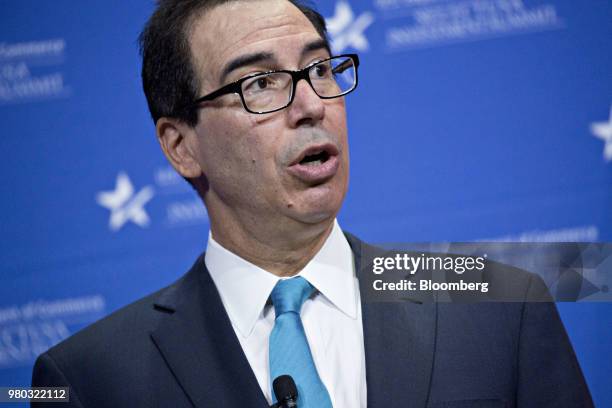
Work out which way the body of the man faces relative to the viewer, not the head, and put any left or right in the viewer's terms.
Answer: facing the viewer

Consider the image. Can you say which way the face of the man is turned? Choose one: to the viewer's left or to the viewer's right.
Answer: to the viewer's right
